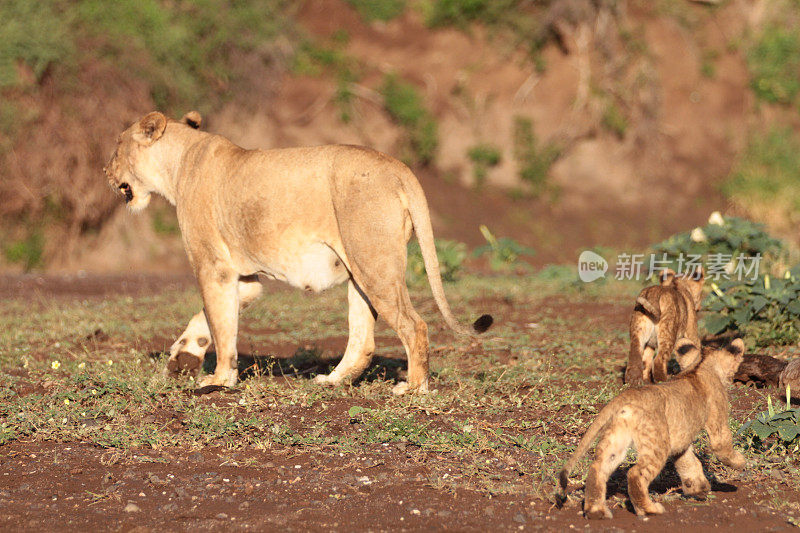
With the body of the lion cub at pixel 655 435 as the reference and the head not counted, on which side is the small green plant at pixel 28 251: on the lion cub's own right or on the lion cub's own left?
on the lion cub's own left

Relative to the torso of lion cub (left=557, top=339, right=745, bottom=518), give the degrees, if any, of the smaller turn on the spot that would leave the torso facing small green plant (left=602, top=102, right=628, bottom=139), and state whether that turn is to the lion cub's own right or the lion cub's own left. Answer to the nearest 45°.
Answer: approximately 45° to the lion cub's own left

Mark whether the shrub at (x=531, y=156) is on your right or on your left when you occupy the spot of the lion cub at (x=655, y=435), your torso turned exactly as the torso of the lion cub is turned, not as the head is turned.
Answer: on your left

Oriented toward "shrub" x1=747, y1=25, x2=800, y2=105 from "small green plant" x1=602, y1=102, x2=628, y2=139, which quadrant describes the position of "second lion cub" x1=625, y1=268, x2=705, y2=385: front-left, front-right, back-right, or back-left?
back-right

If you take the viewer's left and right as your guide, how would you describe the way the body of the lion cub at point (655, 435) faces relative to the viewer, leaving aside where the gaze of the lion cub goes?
facing away from the viewer and to the right of the viewer

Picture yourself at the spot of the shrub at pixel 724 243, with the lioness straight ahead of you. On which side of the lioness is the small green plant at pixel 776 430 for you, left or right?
left

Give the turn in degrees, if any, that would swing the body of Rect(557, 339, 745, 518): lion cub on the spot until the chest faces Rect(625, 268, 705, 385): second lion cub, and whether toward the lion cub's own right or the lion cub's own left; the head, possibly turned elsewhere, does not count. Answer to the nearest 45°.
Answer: approximately 45° to the lion cub's own left

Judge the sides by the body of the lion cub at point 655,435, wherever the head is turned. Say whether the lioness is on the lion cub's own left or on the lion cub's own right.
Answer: on the lion cub's own left

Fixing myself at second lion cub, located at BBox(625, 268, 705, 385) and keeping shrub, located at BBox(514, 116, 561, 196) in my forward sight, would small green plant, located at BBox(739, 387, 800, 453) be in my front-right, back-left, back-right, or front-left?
back-right
